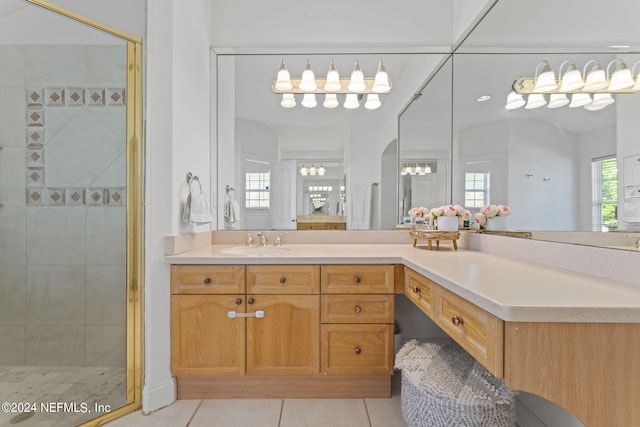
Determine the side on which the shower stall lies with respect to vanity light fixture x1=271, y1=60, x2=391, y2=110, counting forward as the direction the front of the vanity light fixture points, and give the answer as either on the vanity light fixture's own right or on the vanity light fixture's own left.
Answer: on the vanity light fixture's own right

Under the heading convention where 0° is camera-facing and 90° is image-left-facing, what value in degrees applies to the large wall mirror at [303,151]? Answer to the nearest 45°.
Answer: approximately 0°

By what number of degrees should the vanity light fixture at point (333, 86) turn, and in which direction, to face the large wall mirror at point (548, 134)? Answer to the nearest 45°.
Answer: approximately 45° to its left

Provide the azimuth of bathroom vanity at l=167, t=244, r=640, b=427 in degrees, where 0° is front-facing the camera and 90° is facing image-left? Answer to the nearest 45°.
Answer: approximately 0°

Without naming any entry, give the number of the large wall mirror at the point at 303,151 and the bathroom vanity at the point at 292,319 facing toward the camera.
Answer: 2

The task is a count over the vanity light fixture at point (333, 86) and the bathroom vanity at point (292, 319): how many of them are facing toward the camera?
2
